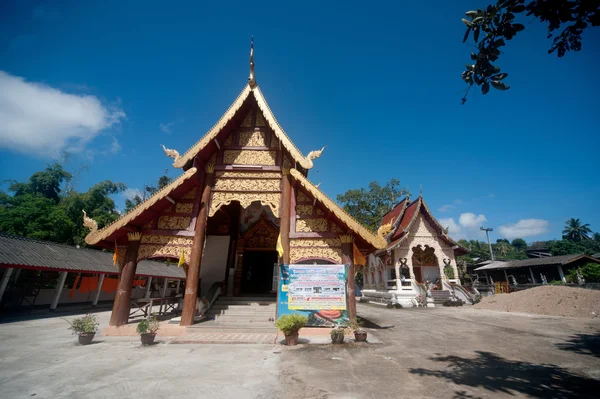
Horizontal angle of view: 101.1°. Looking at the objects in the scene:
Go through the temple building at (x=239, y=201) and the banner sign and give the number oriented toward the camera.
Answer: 2

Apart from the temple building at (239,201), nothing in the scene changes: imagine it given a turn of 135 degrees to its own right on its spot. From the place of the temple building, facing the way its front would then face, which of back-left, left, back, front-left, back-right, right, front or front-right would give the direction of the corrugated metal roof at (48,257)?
front

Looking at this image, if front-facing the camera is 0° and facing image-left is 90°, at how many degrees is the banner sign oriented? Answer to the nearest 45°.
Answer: approximately 0°

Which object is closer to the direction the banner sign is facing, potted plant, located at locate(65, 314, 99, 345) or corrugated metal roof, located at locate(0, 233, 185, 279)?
the potted plant

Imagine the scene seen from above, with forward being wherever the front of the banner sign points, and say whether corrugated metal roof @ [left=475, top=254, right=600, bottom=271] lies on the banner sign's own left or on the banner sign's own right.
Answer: on the banner sign's own left

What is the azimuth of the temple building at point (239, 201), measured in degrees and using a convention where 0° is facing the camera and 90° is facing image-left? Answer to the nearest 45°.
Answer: approximately 0°

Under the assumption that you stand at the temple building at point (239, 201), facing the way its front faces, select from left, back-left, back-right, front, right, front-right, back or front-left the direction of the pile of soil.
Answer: left

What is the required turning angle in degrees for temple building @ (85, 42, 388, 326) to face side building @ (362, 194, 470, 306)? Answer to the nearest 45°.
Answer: approximately 135° to its left
